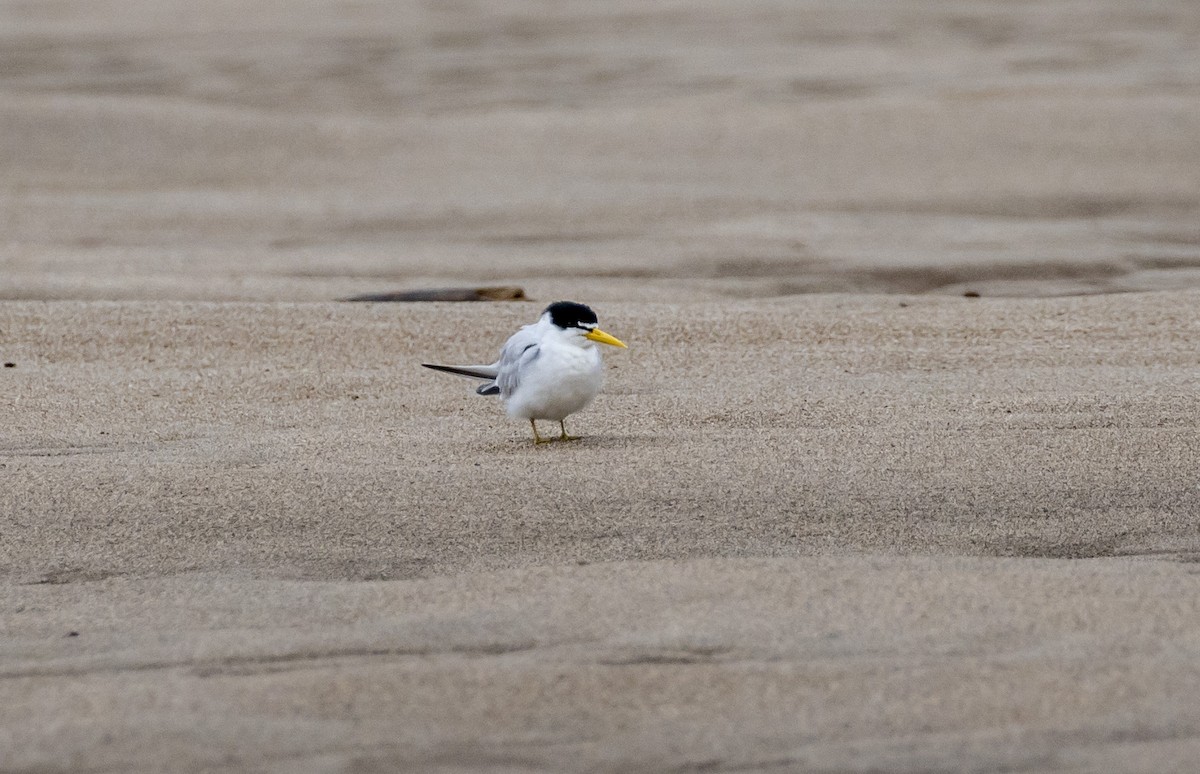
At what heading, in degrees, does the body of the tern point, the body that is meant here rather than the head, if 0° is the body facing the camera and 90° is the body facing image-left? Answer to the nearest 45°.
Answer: approximately 315°
